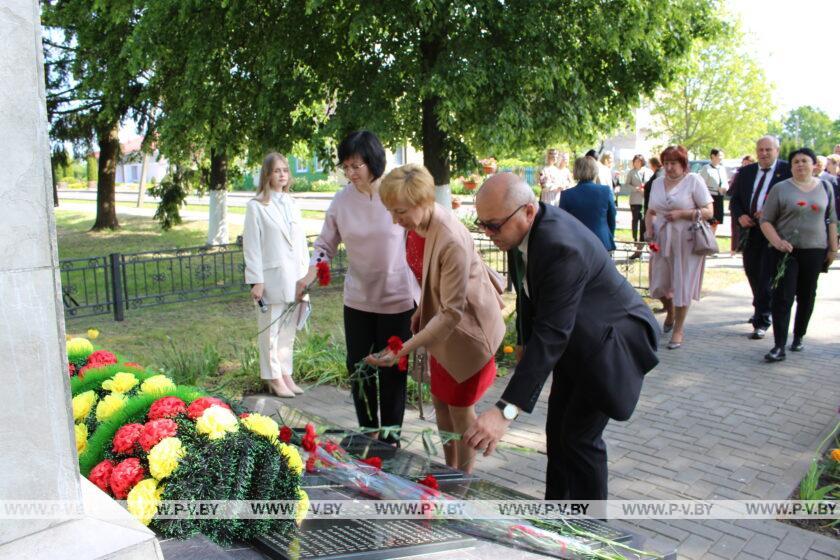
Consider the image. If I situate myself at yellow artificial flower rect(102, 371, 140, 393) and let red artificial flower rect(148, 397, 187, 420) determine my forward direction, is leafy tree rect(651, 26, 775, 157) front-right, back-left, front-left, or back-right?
back-left

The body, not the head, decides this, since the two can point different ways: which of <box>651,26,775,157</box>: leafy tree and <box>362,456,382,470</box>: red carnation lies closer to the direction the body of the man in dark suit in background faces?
the red carnation

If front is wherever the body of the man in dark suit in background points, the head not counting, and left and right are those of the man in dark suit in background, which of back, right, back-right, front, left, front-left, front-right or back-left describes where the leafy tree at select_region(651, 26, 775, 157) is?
back

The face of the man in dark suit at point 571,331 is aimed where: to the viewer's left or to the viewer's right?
to the viewer's left

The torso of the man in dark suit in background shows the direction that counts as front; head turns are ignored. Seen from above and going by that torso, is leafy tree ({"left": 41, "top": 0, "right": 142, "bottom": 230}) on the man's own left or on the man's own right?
on the man's own right

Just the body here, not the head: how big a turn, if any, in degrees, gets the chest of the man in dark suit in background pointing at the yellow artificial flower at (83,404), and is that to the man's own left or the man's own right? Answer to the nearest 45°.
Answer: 0° — they already face it

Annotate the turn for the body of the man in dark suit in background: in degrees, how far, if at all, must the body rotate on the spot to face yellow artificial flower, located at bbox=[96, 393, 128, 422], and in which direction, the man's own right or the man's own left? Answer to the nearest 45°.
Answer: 0° — they already face it

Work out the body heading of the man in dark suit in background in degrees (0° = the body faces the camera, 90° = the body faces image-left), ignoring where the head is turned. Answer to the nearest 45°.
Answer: approximately 0°

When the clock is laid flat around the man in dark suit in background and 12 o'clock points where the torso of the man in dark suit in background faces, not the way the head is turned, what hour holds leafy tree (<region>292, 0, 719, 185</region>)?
The leafy tree is roughly at 4 o'clock from the man in dark suit in background.

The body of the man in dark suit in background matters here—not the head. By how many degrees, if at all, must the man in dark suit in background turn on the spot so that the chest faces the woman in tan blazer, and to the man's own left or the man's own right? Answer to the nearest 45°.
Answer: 0° — they already face them

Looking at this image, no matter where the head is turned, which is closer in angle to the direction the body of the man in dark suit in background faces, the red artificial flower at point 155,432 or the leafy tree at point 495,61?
the red artificial flower

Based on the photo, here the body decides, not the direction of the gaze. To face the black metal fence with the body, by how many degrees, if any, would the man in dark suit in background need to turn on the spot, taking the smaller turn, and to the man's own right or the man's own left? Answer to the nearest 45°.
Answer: approximately 90° to the man's own right
